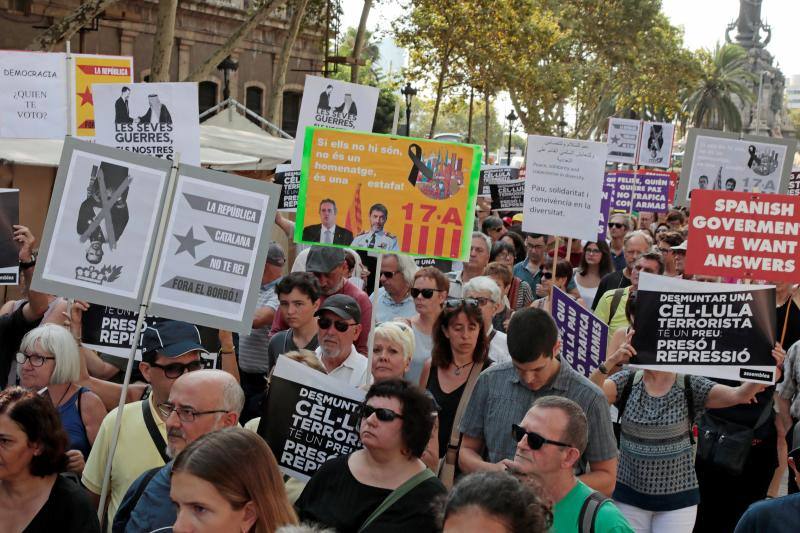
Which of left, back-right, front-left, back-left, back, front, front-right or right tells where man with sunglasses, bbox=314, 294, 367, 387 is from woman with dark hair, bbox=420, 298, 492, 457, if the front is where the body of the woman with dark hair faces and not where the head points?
right

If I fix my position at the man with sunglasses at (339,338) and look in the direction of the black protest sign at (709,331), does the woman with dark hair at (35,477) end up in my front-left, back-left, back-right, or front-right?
back-right

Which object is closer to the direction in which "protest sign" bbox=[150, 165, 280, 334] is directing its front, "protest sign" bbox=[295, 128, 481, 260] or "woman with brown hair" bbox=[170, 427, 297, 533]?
the woman with brown hair

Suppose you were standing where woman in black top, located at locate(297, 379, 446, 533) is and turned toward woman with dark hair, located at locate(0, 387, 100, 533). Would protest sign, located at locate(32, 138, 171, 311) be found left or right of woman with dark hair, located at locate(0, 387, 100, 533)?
right

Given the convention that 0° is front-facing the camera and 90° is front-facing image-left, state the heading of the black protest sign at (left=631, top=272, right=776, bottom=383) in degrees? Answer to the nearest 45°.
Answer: approximately 0°

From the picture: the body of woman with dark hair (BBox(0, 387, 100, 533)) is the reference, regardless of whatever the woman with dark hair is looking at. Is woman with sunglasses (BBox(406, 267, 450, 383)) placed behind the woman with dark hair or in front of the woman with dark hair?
behind

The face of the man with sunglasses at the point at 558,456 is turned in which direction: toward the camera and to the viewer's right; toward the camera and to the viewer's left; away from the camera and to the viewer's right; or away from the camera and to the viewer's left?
toward the camera and to the viewer's left

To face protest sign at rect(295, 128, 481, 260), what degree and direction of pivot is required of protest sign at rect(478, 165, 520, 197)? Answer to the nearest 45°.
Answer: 0° — it already faces it

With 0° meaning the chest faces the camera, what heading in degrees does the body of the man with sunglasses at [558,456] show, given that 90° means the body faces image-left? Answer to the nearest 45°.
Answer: approximately 45°

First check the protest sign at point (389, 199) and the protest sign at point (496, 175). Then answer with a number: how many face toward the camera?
2

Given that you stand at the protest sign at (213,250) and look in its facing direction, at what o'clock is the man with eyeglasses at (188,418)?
The man with eyeglasses is roughly at 12 o'clock from the protest sign.

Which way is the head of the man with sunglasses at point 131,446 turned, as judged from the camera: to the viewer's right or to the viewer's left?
to the viewer's right

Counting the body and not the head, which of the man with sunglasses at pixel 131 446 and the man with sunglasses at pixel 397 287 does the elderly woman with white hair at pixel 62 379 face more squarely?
the man with sunglasses at pixel 131 446

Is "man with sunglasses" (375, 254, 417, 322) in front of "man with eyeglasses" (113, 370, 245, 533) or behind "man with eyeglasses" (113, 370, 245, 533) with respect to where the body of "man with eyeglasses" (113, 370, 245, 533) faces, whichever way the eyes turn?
behind

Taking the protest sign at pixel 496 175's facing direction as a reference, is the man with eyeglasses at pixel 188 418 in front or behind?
in front

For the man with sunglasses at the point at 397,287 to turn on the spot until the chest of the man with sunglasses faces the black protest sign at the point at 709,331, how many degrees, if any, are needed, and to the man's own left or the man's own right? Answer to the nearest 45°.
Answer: approximately 90° to the man's own left
